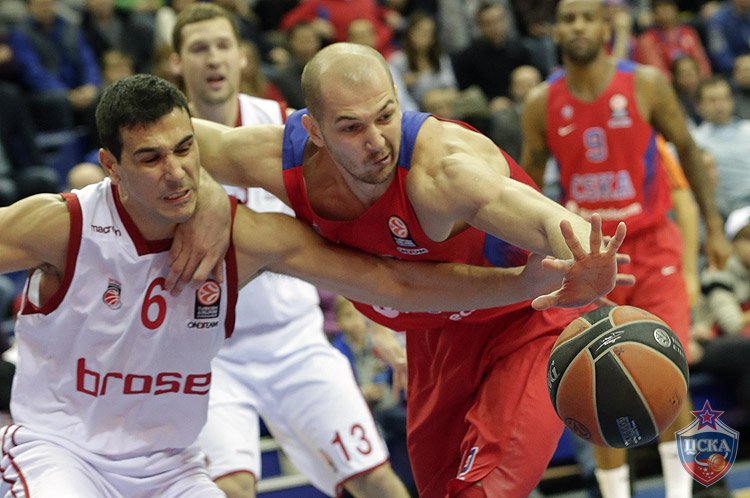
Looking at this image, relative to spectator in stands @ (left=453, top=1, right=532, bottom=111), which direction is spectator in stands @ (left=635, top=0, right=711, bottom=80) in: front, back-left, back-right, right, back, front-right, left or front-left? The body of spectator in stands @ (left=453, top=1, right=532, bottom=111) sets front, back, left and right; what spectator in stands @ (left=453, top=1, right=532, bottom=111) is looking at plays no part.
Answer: back-left

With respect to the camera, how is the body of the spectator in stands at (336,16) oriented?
toward the camera

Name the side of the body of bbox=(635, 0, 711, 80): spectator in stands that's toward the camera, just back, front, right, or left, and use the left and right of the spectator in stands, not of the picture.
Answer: front

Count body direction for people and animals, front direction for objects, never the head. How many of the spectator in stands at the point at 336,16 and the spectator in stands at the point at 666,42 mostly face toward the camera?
2

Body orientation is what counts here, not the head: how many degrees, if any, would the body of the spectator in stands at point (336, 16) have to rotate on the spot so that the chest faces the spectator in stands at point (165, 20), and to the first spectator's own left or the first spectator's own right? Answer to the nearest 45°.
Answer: approximately 45° to the first spectator's own right

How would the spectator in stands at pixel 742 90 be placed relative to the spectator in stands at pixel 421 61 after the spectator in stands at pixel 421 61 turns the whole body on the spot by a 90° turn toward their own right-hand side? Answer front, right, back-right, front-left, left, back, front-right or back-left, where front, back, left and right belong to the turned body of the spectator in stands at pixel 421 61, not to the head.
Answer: back

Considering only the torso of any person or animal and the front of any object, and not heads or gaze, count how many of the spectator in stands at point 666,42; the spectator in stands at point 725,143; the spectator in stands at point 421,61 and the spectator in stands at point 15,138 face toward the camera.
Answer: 4

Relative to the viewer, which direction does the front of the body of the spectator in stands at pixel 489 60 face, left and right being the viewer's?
facing the viewer

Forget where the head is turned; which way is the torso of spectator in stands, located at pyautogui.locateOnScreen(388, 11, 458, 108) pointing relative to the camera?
toward the camera

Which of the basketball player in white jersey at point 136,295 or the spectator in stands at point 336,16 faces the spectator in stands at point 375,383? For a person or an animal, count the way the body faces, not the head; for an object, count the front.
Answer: the spectator in stands at point 336,16

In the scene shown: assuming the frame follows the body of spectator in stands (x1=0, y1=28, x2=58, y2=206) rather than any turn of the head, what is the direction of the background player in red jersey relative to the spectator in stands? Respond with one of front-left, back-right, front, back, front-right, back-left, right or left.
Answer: front-left

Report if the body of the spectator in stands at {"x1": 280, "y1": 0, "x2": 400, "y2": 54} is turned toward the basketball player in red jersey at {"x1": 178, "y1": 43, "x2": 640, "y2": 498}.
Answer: yes

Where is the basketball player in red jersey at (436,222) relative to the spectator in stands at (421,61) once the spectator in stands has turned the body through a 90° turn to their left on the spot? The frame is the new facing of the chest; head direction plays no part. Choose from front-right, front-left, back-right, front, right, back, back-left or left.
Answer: right
